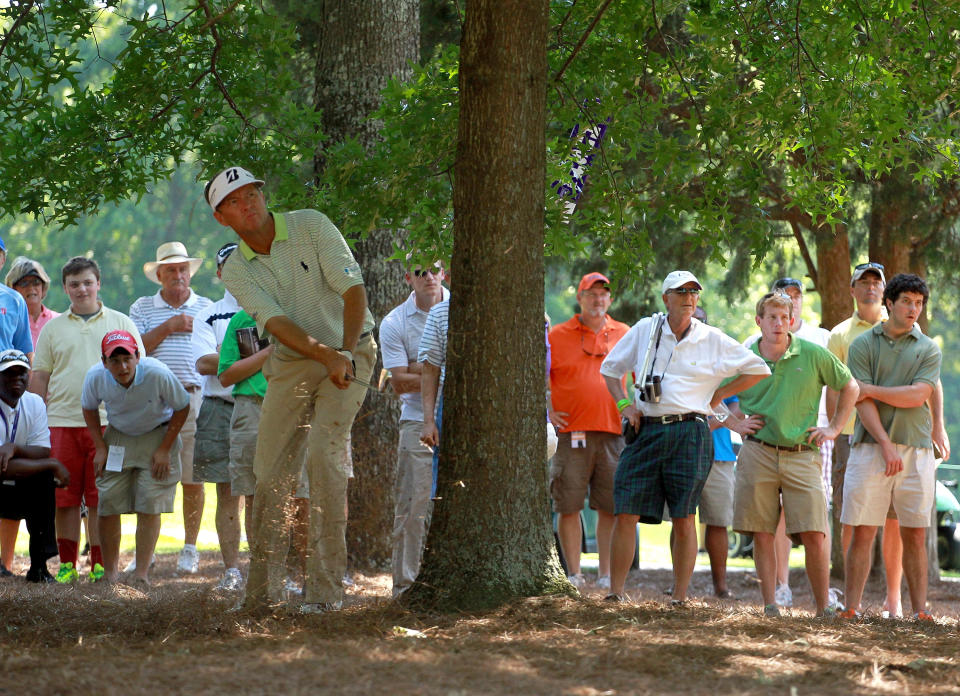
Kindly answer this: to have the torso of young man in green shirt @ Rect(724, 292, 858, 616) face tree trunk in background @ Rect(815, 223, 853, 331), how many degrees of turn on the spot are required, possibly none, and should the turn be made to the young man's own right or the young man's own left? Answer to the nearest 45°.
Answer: approximately 180°

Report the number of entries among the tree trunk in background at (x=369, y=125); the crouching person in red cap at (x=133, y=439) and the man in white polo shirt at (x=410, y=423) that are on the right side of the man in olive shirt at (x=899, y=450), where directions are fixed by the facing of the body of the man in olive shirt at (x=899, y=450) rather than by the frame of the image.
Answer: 3

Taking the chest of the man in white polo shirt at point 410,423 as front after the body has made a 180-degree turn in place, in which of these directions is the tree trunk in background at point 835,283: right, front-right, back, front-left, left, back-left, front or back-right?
right

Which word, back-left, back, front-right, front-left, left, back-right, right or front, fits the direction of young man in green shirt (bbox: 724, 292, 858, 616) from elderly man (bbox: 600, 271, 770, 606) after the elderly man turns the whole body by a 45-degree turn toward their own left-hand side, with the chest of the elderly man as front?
left
